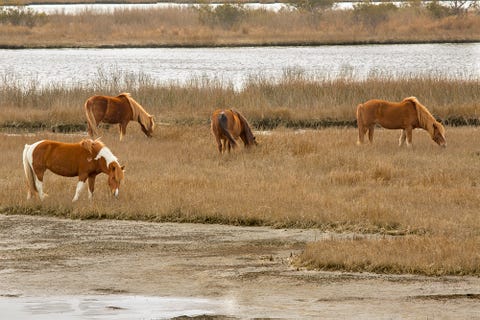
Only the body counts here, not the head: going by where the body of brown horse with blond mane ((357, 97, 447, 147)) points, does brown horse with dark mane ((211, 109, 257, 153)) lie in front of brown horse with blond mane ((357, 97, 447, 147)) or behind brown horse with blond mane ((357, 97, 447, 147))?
behind

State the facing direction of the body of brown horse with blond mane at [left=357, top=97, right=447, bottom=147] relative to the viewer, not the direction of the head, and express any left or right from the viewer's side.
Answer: facing to the right of the viewer

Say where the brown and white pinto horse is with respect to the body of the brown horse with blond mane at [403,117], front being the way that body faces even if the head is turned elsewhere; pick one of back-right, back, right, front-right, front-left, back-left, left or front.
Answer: back-right

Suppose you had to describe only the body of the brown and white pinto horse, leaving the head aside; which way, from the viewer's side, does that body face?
to the viewer's right

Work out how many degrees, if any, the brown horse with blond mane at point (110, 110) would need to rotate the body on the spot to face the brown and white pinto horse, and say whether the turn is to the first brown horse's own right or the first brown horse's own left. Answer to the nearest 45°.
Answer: approximately 90° to the first brown horse's own right

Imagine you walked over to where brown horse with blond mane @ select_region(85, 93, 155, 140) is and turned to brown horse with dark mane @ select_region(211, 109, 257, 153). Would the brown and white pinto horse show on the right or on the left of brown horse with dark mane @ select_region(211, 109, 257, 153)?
right

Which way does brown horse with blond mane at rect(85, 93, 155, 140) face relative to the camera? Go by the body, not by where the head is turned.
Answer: to the viewer's right

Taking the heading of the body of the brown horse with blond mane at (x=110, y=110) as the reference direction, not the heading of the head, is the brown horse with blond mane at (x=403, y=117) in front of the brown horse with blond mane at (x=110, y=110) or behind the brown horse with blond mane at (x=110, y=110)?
in front

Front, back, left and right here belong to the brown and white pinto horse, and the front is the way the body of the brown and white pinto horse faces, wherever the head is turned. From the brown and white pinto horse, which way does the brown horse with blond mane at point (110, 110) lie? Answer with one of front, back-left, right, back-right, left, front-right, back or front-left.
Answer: left

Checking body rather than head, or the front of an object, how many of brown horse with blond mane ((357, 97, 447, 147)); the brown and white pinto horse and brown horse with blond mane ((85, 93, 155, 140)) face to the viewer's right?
3

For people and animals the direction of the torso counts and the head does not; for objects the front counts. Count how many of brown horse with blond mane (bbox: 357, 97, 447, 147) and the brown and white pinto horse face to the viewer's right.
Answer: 2

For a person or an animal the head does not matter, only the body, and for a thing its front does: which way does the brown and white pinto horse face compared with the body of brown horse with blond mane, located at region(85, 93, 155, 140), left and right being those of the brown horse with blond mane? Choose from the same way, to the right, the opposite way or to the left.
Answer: the same way

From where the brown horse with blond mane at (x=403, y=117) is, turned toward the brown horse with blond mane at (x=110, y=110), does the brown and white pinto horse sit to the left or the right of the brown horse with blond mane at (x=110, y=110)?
left

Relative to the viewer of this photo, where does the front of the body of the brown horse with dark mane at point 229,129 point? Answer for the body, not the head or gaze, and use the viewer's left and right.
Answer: facing away from the viewer and to the right of the viewer

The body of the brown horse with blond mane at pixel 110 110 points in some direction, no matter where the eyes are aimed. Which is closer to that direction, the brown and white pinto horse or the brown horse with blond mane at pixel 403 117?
the brown horse with blond mane

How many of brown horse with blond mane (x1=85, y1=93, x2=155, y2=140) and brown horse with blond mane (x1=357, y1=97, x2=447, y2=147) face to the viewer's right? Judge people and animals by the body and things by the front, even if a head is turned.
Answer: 2

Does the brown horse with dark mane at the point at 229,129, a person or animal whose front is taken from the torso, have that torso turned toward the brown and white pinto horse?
no

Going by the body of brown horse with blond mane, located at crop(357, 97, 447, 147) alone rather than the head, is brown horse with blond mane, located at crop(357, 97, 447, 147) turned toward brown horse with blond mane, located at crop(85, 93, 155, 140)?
no
